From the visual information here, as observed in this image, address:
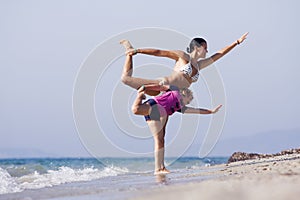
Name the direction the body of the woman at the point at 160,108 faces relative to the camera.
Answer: to the viewer's right
